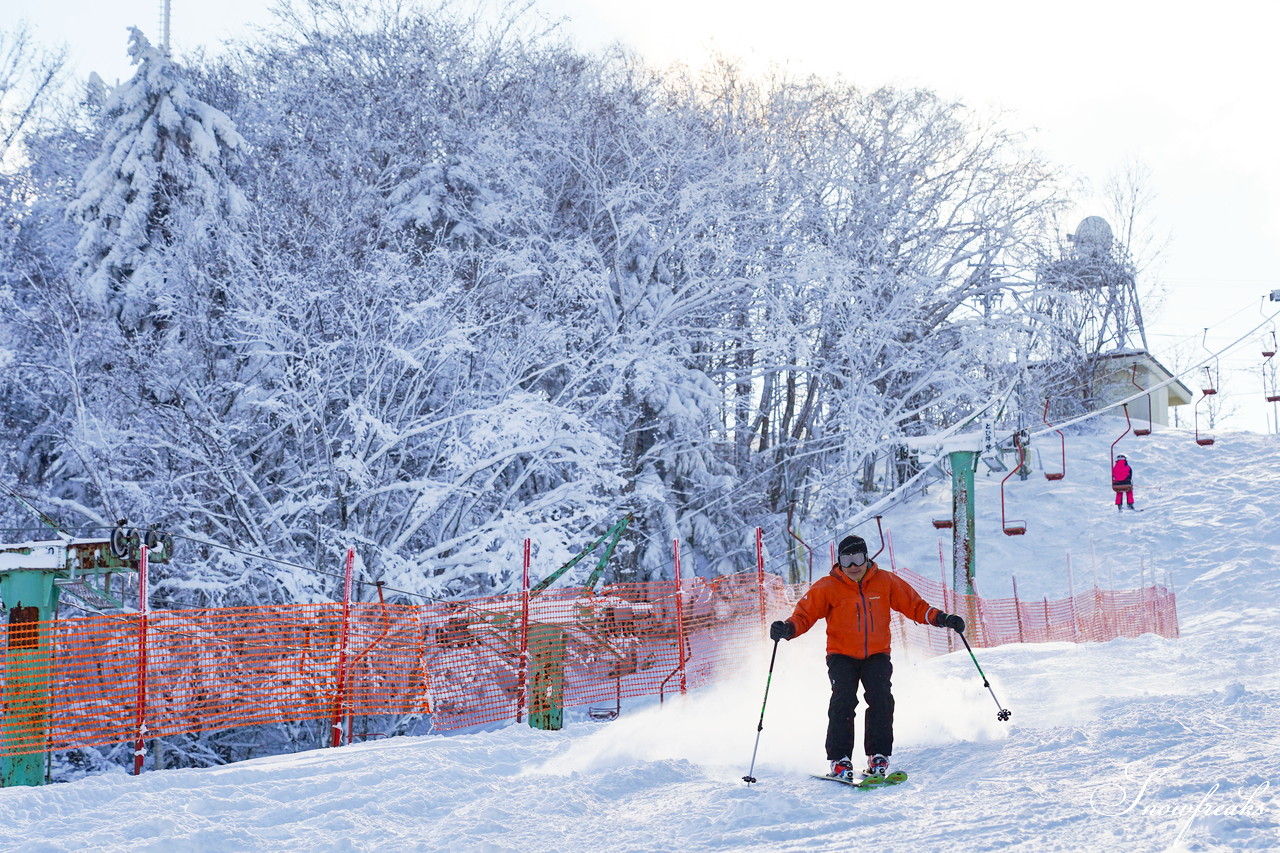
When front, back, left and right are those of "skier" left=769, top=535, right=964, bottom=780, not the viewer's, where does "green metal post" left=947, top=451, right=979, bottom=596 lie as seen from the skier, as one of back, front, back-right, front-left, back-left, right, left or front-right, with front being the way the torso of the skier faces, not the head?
back

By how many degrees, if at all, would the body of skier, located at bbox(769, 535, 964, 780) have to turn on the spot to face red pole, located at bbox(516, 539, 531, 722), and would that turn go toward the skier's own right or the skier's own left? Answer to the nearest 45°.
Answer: approximately 135° to the skier's own right

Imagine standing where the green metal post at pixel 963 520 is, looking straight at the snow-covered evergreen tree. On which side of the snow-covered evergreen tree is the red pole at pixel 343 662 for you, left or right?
left

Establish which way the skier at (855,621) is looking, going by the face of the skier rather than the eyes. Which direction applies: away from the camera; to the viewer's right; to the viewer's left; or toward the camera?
toward the camera

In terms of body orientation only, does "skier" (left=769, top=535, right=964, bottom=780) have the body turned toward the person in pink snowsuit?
no

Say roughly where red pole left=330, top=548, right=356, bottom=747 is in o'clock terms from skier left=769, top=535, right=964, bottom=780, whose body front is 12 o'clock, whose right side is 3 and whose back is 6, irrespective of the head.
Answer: The red pole is roughly at 4 o'clock from the skier.

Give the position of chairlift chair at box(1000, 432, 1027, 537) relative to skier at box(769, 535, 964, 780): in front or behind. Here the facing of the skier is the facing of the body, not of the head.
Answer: behind

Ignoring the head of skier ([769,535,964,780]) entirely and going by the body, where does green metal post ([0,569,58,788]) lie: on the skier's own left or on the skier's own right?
on the skier's own right

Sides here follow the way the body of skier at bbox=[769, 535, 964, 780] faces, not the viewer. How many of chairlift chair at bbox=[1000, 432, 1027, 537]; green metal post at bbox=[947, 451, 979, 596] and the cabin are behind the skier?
3

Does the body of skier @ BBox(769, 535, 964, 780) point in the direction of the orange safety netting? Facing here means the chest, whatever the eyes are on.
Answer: no

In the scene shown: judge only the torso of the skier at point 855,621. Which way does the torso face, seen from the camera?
toward the camera

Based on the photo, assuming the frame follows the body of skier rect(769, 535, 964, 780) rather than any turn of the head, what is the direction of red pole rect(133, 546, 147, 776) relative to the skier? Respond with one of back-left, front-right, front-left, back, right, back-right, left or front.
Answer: right

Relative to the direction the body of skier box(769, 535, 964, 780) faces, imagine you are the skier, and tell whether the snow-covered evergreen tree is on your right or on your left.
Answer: on your right

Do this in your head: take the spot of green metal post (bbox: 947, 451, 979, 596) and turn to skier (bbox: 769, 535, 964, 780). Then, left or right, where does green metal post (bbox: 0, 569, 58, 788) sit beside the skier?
right
